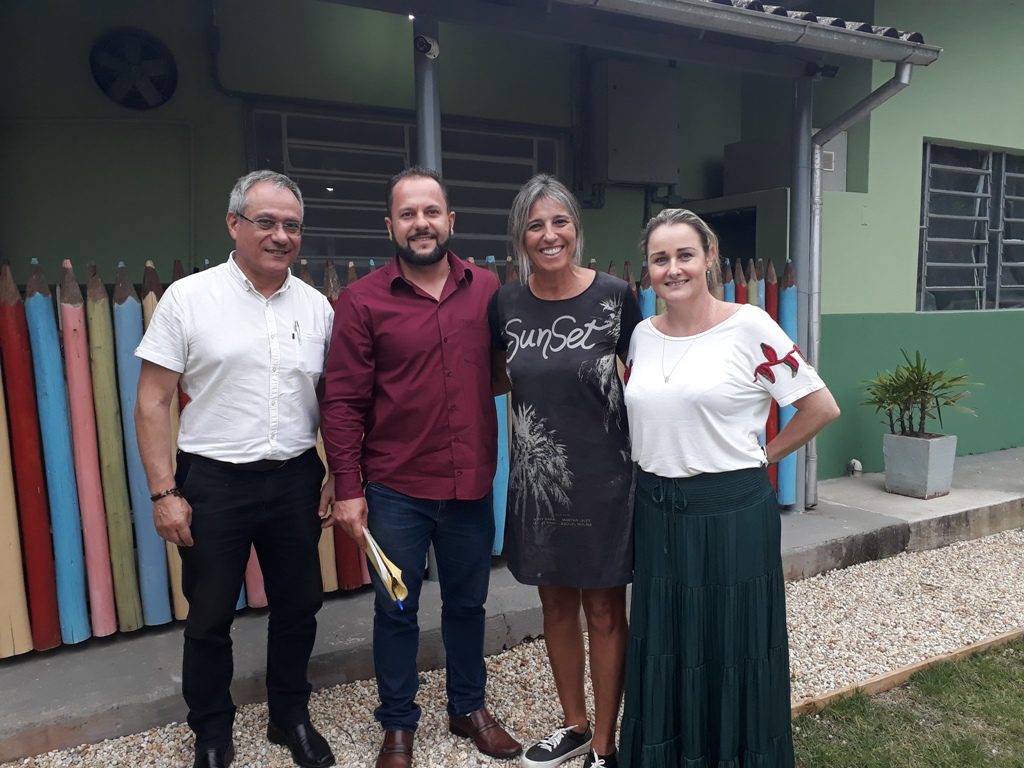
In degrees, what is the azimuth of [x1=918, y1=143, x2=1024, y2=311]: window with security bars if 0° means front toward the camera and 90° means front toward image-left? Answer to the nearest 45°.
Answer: approximately 315°

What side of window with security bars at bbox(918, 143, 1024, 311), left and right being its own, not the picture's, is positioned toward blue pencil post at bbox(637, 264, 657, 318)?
right

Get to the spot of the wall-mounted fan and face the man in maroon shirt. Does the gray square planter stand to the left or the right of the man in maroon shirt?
left

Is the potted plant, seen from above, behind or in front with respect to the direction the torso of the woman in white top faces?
behind

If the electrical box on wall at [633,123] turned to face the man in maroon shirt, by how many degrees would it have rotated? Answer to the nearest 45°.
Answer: approximately 45° to its right
